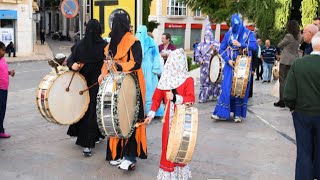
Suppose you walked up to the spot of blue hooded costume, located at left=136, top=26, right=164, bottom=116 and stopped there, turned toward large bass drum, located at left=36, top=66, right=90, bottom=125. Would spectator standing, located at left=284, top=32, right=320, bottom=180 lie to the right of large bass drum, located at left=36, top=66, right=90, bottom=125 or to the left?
left

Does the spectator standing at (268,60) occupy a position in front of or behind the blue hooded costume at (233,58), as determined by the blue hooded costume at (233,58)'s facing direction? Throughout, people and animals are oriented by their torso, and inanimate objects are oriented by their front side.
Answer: behind

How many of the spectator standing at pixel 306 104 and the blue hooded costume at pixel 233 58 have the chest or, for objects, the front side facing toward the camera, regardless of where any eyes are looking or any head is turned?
1

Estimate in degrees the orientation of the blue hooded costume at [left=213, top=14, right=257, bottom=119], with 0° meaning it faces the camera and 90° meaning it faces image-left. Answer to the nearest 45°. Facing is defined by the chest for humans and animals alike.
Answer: approximately 0°

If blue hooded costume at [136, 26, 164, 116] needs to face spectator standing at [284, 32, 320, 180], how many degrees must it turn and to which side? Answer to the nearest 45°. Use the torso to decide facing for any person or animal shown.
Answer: approximately 45° to its left

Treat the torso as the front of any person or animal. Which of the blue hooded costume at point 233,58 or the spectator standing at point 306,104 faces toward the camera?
the blue hooded costume

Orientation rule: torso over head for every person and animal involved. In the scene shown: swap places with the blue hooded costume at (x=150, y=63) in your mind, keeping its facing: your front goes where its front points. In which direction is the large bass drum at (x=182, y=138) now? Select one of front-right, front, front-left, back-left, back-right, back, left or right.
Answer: front-left

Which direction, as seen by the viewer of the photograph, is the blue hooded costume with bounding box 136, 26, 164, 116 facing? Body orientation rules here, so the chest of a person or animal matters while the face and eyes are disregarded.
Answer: facing the viewer and to the left of the viewer
